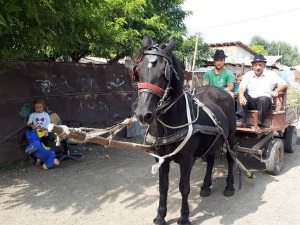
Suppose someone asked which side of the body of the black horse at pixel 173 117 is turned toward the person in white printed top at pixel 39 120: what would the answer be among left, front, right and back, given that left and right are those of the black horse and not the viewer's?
right

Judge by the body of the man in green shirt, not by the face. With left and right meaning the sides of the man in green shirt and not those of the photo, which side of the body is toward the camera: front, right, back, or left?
front

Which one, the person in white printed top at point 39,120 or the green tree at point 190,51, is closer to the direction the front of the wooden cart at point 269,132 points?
the person in white printed top

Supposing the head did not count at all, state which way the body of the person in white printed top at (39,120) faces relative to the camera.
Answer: toward the camera

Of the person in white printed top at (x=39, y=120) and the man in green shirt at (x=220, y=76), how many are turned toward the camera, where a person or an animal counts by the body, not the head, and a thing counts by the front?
2

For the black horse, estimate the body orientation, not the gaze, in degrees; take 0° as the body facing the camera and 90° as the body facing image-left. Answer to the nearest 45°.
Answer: approximately 45°

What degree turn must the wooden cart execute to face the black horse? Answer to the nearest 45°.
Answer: approximately 45° to its left

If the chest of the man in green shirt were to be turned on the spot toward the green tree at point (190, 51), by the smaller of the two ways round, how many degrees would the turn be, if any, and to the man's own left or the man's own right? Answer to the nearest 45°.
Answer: approximately 180°

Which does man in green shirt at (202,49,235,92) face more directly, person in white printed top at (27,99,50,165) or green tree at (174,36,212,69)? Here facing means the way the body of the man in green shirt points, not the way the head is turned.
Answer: the person in white printed top

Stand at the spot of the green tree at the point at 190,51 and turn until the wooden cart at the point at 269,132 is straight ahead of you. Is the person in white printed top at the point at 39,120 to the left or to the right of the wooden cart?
right

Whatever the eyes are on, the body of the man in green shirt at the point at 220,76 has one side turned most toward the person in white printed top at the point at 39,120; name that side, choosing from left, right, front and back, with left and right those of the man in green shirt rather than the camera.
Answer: right
